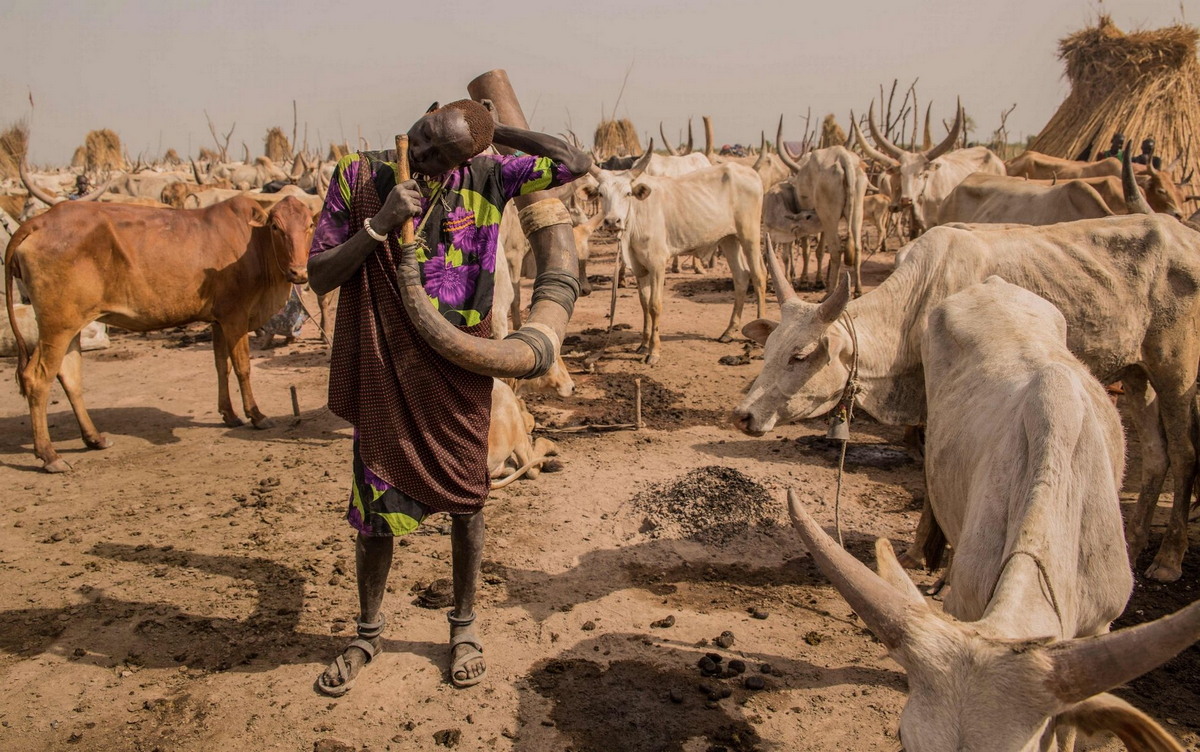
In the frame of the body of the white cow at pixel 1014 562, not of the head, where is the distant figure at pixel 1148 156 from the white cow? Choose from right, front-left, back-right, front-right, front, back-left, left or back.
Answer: back

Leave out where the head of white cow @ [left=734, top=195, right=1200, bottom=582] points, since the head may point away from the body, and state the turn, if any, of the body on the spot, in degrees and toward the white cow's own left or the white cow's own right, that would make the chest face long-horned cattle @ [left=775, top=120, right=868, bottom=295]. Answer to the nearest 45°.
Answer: approximately 90° to the white cow's own right

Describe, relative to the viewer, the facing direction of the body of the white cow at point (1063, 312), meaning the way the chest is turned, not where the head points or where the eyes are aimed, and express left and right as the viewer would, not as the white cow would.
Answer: facing to the left of the viewer

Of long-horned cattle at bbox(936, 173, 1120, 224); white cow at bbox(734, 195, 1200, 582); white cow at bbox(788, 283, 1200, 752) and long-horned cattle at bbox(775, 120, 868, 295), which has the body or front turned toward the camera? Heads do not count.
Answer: white cow at bbox(788, 283, 1200, 752)

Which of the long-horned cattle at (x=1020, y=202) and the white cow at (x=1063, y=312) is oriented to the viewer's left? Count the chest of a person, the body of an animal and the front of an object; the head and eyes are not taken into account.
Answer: the white cow

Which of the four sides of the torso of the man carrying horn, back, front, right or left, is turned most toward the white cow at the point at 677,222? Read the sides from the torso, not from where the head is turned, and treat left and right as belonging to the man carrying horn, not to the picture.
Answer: back

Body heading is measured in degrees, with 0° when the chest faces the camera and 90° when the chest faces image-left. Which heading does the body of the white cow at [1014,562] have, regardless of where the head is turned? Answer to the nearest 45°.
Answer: approximately 0°

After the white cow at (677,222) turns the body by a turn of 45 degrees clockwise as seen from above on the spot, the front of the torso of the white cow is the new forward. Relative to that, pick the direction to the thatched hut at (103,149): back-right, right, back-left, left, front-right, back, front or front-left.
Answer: front-right

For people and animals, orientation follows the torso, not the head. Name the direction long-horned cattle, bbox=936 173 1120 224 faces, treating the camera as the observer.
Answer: facing to the right of the viewer

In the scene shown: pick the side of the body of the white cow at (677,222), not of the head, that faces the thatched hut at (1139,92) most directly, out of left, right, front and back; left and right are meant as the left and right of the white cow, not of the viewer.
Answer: back

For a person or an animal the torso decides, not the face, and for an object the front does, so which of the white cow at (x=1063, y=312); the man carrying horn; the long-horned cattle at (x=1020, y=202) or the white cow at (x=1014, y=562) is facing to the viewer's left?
the white cow at (x=1063, y=312)

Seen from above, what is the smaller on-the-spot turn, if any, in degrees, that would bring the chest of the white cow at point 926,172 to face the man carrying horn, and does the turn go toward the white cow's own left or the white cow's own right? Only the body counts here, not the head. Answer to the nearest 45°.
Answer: approximately 45° to the white cow's own left
